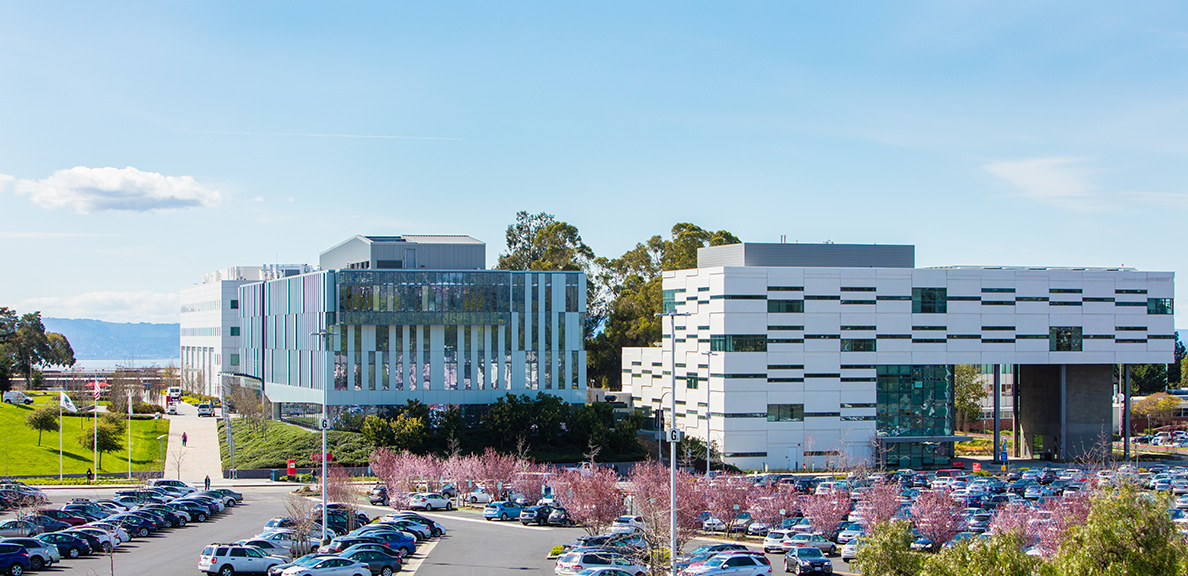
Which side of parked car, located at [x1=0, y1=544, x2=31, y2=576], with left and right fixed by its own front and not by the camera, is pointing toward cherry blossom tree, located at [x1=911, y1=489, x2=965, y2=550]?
back

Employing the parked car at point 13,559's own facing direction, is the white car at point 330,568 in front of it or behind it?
behind

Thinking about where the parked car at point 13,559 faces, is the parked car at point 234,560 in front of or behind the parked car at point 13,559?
behind

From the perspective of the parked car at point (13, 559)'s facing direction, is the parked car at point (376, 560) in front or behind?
behind

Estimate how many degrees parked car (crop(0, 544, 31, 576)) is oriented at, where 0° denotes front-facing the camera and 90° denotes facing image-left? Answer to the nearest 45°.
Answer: approximately 90°
